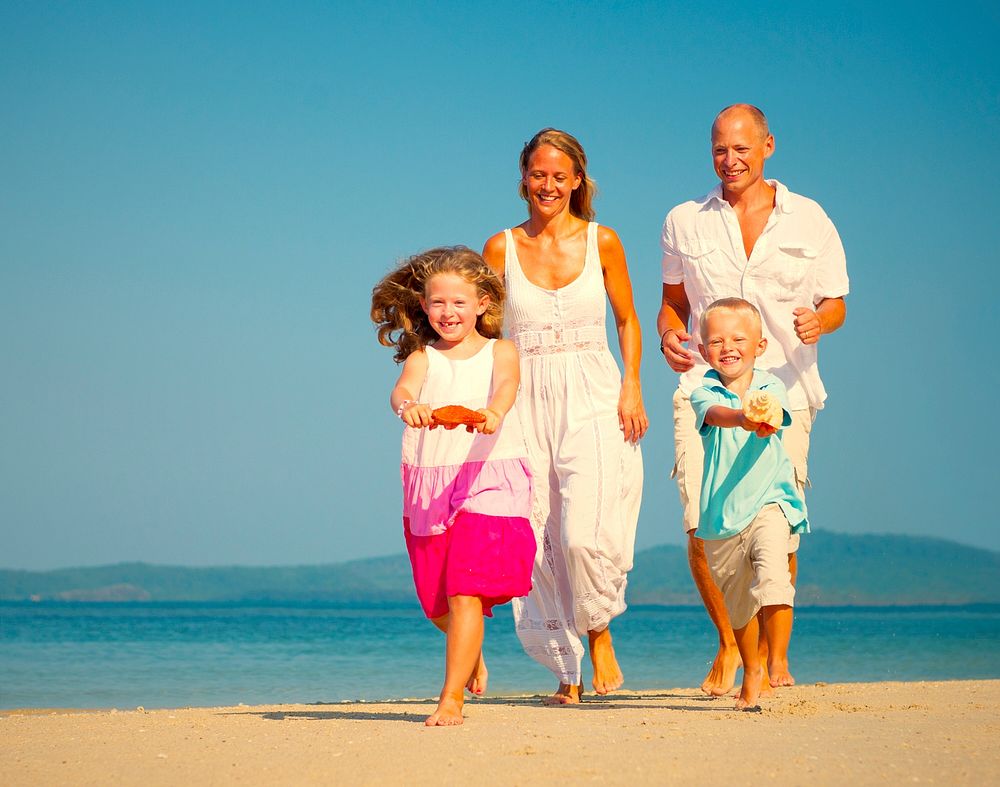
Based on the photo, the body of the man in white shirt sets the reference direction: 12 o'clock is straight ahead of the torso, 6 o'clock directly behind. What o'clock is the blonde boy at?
The blonde boy is roughly at 12 o'clock from the man in white shirt.

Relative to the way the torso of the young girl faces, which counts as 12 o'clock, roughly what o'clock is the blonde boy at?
The blonde boy is roughly at 9 o'clock from the young girl.

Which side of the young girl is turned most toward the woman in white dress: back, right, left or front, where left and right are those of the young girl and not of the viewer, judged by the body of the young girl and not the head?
back

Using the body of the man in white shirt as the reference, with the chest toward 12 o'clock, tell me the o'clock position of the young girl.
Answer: The young girl is roughly at 1 o'clock from the man in white shirt.

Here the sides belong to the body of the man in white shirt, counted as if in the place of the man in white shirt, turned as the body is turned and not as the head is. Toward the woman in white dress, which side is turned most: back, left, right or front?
right

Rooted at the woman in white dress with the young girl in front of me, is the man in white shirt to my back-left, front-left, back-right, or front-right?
back-left

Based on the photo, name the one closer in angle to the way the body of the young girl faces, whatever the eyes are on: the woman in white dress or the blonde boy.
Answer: the blonde boy

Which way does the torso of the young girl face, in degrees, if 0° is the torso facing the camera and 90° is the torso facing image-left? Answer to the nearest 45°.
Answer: approximately 0°
